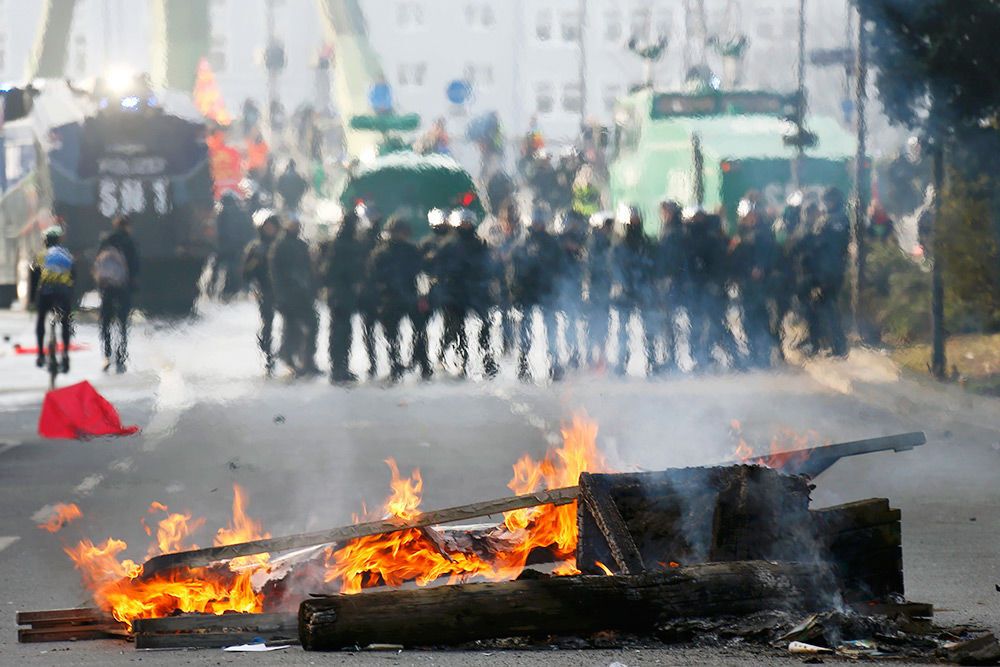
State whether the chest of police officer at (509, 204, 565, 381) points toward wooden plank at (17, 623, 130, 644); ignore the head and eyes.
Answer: yes

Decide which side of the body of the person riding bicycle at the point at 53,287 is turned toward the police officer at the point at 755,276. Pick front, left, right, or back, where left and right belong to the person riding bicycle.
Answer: right

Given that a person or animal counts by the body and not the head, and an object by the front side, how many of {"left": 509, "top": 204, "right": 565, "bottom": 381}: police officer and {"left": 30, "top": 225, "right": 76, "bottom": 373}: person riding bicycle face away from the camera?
1

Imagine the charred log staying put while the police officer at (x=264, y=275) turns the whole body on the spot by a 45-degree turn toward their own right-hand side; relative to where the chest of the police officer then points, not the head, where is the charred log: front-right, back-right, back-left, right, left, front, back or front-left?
front

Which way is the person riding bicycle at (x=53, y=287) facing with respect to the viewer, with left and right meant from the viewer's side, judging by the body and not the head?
facing away from the viewer

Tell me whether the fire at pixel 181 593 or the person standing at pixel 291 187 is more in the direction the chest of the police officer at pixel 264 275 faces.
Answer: the fire

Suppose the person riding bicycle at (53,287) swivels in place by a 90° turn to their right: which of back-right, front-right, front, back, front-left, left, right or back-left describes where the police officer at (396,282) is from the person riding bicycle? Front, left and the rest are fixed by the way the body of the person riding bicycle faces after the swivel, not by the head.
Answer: front

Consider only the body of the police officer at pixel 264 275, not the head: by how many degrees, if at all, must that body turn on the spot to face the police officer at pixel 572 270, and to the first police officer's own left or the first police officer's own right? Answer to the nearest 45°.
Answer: approximately 45° to the first police officer's own left

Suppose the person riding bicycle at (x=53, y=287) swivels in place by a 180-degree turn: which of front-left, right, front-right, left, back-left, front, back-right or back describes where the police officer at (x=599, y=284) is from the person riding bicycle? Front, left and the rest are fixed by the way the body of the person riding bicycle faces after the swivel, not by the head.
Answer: left

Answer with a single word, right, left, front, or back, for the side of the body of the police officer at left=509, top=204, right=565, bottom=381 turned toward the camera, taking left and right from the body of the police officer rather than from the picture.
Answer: front

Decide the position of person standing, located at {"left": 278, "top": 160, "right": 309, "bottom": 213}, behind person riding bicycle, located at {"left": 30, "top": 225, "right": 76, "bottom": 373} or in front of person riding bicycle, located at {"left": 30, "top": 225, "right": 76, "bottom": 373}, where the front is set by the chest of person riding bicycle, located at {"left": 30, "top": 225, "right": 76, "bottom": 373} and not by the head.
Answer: in front

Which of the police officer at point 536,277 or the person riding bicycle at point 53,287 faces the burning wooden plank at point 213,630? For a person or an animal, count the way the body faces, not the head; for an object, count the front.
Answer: the police officer

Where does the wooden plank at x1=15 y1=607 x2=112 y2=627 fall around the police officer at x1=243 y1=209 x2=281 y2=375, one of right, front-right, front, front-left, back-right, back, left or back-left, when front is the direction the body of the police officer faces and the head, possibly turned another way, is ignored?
front-right

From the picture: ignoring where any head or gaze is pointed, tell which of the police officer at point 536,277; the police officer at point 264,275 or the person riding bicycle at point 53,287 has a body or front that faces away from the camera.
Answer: the person riding bicycle

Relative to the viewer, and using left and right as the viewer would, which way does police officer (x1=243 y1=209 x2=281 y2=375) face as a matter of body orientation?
facing the viewer and to the right of the viewer

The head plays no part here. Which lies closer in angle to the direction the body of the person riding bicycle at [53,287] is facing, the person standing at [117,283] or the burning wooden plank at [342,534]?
the person standing

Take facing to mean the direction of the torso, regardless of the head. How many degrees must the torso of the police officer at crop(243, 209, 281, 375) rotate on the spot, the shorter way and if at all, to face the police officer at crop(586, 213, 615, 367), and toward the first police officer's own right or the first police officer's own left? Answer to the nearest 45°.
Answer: approximately 45° to the first police officer's own left
